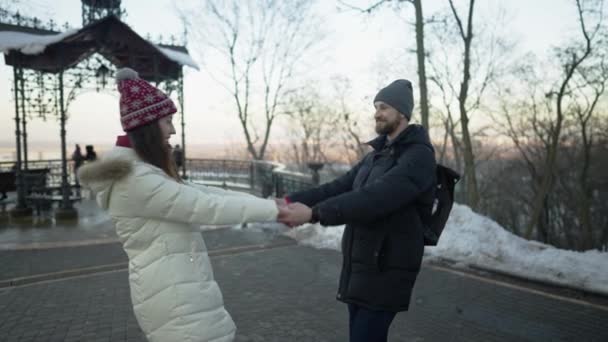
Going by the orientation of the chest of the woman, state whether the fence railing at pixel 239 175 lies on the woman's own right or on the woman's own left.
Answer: on the woman's own left

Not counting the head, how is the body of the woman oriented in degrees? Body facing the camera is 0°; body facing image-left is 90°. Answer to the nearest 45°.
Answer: approximately 270°

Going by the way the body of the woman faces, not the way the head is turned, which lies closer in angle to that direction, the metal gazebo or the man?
the man

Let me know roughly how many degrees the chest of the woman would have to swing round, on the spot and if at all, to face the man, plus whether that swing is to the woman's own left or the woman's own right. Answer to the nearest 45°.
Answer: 0° — they already face them

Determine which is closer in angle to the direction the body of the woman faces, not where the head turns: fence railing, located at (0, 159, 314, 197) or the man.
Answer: the man

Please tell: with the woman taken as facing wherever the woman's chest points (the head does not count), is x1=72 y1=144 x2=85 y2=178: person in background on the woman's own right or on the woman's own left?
on the woman's own left

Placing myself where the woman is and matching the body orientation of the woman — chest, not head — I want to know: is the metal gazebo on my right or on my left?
on my left

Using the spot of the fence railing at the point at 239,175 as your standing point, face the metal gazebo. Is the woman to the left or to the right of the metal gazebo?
left
